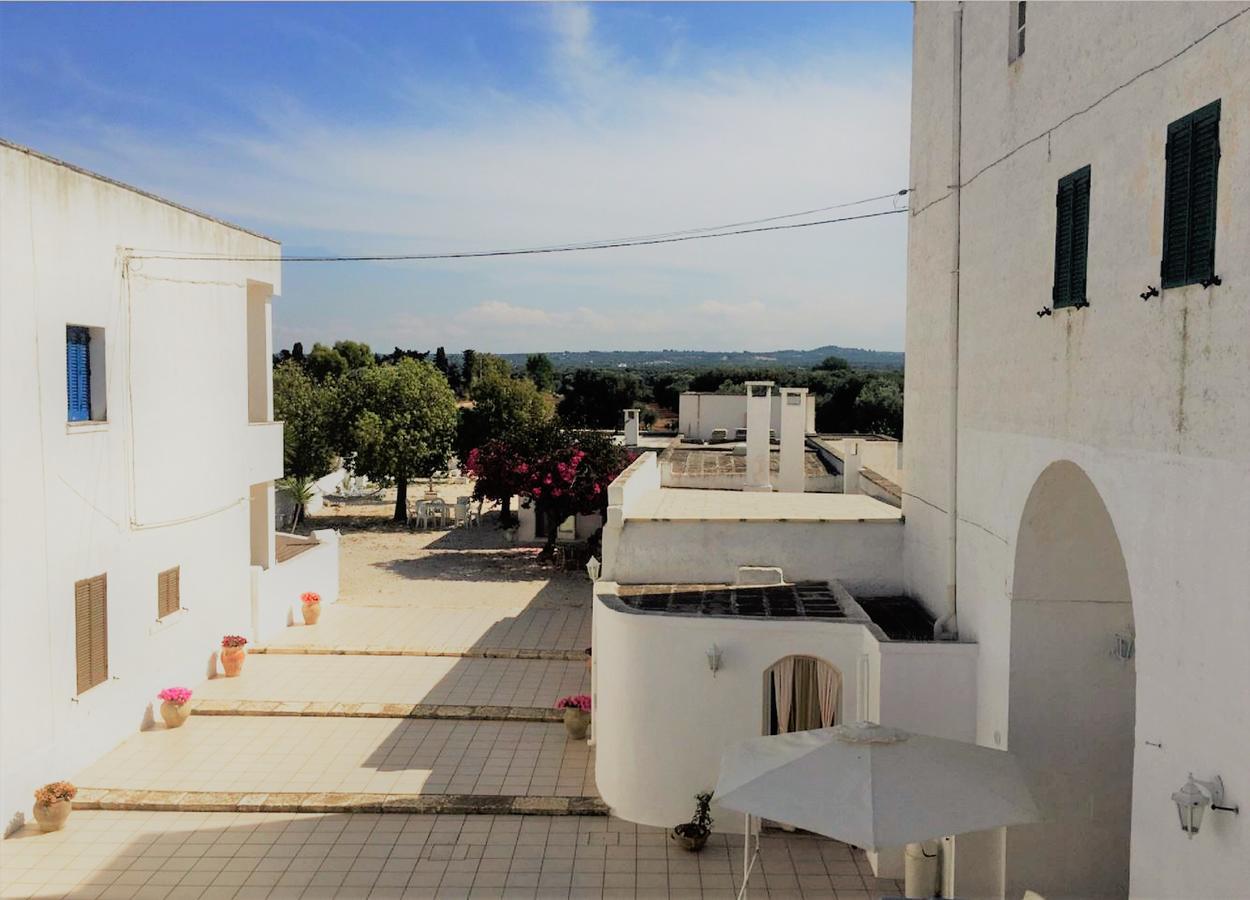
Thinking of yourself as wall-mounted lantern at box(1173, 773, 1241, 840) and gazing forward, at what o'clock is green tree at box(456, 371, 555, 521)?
The green tree is roughly at 3 o'clock from the wall-mounted lantern.

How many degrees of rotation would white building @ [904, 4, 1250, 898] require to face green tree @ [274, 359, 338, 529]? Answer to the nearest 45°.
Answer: approximately 90° to its right

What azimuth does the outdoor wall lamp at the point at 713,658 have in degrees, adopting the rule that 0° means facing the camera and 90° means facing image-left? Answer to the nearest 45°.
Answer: approximately 0°

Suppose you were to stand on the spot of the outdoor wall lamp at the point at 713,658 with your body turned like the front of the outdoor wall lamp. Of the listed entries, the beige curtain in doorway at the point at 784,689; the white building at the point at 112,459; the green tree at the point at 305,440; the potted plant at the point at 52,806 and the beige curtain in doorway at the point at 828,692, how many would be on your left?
2

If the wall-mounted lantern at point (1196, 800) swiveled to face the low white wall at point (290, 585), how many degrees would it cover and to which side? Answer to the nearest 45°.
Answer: approximately 90° to its right

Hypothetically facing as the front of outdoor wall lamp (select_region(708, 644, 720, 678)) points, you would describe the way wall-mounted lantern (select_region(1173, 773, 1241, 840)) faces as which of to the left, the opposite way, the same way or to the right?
to the right

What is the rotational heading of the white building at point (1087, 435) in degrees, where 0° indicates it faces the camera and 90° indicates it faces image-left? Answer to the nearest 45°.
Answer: approximately 45°

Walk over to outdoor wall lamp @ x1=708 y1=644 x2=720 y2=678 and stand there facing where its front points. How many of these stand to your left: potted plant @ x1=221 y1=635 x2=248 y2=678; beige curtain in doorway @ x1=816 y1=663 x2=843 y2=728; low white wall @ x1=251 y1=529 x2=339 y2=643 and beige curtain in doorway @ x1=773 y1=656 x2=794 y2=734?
2

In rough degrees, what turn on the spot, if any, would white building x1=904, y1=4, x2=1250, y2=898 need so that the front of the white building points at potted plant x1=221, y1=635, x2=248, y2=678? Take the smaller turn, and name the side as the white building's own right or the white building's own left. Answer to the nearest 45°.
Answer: approximately 45° to the white building's own right

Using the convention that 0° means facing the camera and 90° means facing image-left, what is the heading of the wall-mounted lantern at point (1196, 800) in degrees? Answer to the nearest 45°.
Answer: approximately 45°

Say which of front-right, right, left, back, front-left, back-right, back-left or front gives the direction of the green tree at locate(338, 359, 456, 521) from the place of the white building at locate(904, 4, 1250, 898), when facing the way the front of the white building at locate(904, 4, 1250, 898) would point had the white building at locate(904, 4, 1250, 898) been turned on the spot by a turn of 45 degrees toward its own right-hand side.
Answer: front-right
